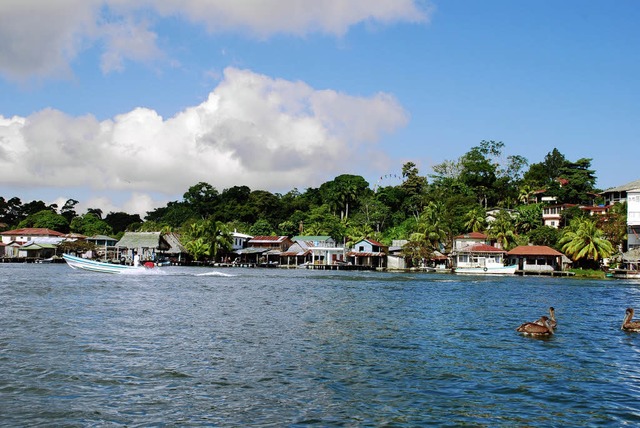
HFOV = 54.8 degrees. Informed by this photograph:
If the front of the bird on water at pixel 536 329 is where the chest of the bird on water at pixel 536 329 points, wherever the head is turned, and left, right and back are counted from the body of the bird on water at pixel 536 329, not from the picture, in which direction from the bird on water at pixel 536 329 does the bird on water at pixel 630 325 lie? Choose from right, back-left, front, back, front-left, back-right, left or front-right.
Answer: front-left

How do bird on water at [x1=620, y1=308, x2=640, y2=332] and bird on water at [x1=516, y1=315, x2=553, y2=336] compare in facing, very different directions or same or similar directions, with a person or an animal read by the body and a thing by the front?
very different directions

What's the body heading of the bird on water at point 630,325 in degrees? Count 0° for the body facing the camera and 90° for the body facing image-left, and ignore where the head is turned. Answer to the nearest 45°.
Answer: approximately 90°

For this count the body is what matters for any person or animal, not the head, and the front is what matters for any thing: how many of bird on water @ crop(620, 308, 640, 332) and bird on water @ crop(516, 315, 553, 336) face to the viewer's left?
1

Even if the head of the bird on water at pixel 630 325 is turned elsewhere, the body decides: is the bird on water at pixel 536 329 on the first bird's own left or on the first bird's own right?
on the first bird's own left

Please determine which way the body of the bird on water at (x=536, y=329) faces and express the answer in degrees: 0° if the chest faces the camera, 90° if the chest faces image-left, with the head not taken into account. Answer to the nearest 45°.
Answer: approximately 270°
